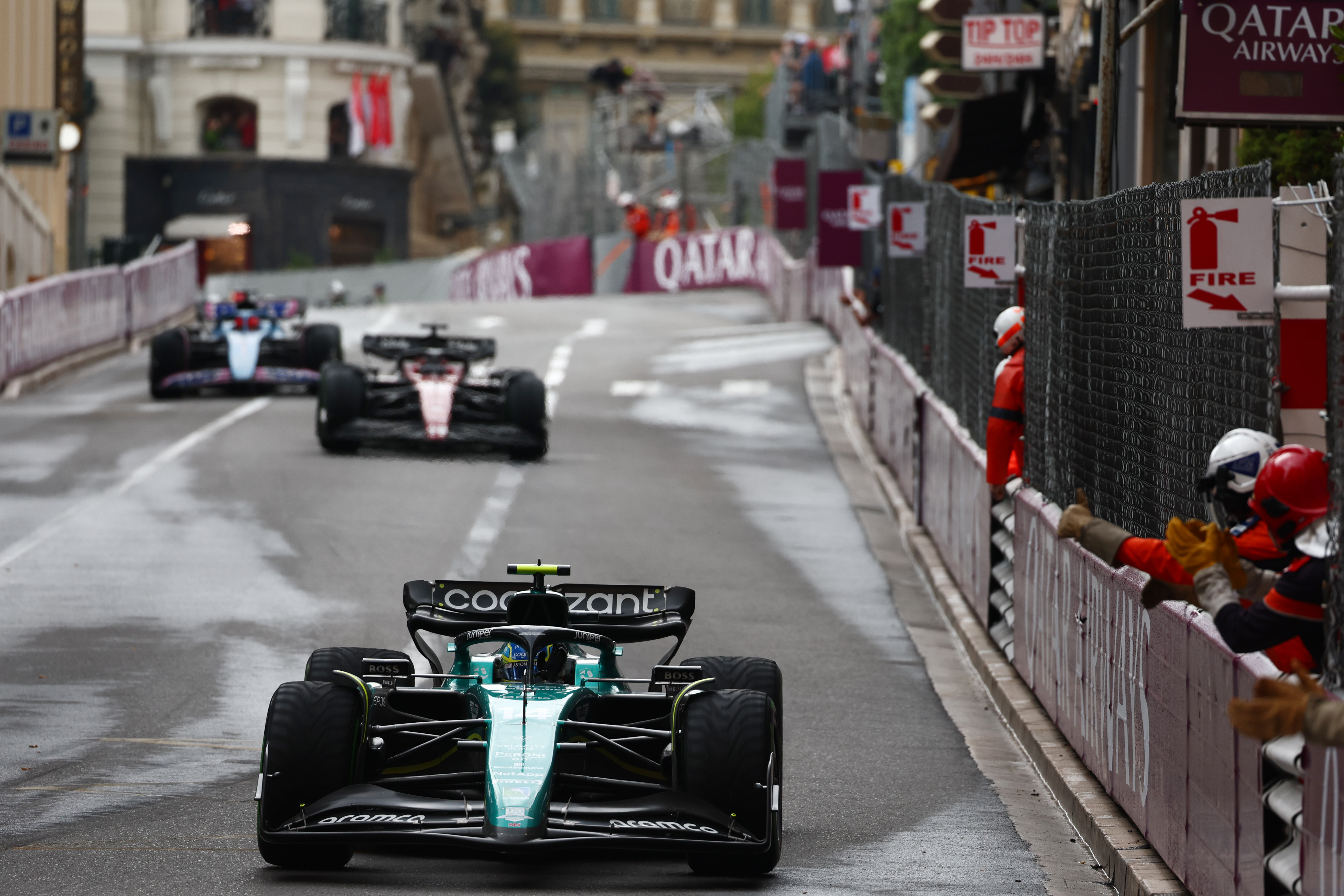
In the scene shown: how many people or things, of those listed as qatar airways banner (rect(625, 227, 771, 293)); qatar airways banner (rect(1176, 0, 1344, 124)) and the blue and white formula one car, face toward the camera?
3

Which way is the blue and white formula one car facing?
toward the camera

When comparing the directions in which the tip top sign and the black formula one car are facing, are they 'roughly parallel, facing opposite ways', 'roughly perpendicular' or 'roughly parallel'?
roughly parallel

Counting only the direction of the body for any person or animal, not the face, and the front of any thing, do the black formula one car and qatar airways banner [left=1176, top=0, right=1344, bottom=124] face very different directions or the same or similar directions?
same or similar directions

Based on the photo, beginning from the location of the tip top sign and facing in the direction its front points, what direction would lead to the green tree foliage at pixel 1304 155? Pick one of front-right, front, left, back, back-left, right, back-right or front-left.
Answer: front

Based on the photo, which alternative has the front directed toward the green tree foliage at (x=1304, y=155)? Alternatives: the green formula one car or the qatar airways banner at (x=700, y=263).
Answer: the qatar airways banner

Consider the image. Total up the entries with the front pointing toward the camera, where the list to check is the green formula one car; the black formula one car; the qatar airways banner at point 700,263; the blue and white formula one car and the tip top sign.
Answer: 5

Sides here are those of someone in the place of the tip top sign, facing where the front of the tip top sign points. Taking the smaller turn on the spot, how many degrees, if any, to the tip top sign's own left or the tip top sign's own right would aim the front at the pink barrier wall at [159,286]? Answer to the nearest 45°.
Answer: approximately 135° to the tip top sign's own right

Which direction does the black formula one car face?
toward the camera

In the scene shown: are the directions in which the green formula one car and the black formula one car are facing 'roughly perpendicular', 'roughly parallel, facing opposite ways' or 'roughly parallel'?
roughly parallel

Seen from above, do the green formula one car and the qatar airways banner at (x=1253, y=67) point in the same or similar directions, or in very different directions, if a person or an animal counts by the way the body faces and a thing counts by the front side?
same or similar directions

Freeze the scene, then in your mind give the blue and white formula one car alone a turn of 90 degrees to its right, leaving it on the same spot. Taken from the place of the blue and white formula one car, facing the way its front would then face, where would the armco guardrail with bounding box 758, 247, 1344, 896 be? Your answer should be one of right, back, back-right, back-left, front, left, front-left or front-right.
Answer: left

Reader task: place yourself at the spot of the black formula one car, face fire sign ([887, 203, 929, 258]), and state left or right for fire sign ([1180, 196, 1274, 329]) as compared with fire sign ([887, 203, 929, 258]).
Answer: right

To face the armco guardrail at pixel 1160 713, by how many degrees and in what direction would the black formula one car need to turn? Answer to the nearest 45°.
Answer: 0° — it already faces it
